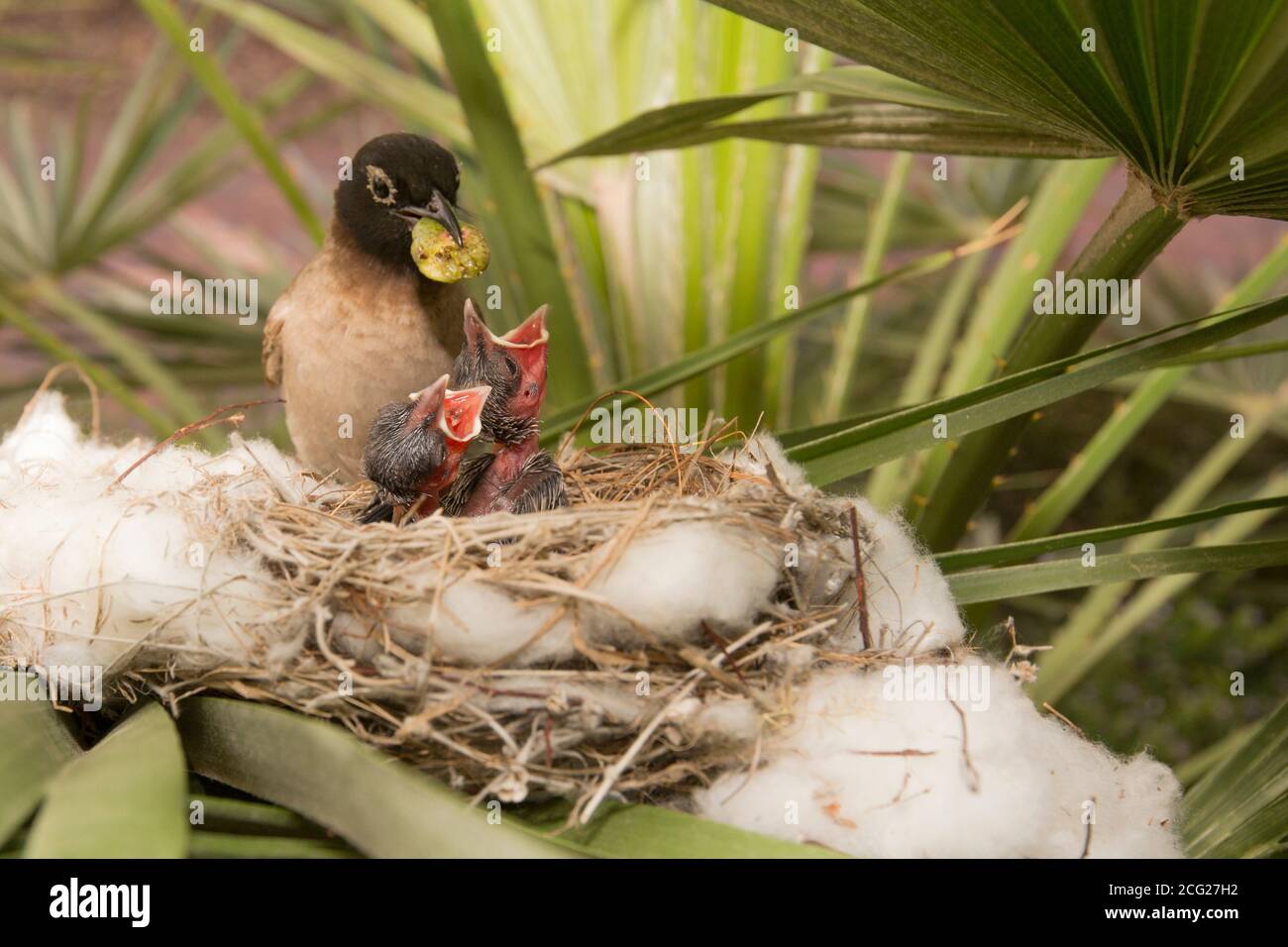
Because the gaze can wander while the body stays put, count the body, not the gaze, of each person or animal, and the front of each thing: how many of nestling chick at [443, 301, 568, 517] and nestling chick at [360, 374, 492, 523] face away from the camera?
0

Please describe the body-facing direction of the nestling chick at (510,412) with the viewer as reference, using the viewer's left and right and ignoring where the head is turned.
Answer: facing the viewer and to the right of the viewer

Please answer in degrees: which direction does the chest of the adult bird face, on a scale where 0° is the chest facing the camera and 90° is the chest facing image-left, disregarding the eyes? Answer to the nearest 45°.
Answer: approximately 315°

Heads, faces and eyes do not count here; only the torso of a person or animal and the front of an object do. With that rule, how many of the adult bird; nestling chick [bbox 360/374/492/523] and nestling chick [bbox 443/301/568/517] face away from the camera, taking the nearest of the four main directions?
0

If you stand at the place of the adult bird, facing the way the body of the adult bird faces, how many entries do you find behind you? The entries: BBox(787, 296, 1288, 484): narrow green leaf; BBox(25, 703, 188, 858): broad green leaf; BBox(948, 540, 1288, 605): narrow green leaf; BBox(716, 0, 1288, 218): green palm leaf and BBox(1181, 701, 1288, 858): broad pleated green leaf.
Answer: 0

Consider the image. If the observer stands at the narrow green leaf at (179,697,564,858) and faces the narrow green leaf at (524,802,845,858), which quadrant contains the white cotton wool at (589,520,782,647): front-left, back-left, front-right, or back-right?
front-left

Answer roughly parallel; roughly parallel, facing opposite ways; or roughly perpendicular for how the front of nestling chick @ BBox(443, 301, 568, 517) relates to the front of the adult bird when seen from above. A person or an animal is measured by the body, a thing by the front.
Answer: roughly parallel
